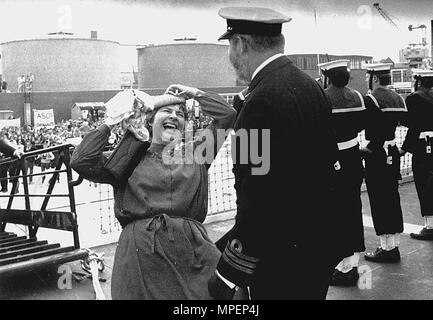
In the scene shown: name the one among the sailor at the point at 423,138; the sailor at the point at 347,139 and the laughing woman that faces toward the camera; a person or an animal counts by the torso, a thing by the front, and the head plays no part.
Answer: the laughing woman

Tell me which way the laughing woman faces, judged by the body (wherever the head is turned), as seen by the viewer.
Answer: toward the camera

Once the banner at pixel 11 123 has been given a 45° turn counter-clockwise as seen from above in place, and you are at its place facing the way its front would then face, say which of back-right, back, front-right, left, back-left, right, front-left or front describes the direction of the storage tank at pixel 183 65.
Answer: left

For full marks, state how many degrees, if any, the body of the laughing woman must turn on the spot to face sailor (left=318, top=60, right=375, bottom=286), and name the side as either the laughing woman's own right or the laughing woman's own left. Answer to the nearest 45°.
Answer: approximately 135° to the laughing woman's own left

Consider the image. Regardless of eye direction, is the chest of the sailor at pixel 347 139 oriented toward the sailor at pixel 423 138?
no

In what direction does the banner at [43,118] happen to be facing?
toward the camera

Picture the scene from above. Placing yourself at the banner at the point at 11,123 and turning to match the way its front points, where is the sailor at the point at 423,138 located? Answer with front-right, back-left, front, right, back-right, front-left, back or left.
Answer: front

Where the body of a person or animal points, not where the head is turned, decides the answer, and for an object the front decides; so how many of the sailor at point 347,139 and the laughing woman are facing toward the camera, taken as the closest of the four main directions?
1

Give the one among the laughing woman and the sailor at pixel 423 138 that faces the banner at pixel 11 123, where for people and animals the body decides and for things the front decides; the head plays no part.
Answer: the sailor
